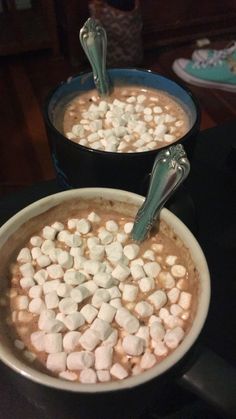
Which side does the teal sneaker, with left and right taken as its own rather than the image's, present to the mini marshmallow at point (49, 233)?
left

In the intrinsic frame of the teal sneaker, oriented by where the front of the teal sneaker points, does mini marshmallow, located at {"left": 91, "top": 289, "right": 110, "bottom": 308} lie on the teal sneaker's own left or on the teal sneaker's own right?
on the teal sneaker's own left

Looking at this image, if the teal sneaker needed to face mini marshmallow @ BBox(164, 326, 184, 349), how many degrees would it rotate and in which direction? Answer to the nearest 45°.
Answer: approximately 90° to its left

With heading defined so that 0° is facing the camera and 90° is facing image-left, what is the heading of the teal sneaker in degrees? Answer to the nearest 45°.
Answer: approximately 90°

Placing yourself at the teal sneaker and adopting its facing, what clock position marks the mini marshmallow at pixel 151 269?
The mini marshmallow is roughly at 9 o'clock from the teal sneaker.

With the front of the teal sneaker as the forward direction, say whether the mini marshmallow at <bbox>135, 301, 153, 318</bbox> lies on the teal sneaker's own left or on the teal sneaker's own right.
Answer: on the teal sneaker's own left

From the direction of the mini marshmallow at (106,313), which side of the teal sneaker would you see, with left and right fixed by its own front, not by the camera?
left

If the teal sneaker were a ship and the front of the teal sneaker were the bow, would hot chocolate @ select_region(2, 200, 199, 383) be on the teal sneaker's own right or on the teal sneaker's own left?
on the teal sneaker's own left

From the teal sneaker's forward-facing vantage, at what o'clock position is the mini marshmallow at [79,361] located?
The mini marshmallow is roughly at 9 o'clock from the teal sneaker.

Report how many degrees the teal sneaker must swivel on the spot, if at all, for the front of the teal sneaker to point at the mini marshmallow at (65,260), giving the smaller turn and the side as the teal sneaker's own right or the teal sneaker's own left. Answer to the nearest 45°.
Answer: approximately 90° to the teal sneaker's own left

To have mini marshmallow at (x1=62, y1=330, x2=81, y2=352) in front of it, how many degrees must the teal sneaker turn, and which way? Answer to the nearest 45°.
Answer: approximately 90° to its left

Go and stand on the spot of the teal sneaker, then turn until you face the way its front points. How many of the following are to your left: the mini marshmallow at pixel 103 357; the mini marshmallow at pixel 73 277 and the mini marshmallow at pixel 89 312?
3
